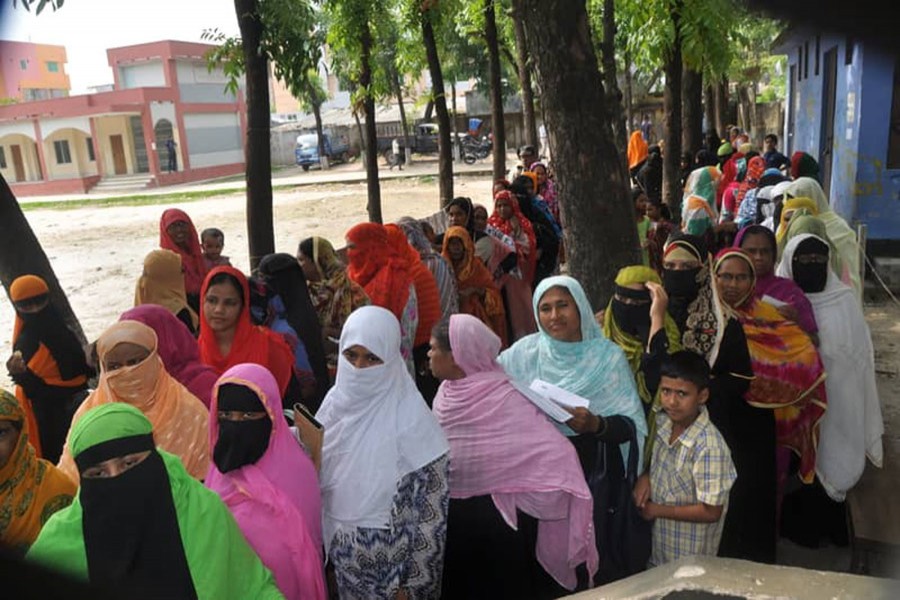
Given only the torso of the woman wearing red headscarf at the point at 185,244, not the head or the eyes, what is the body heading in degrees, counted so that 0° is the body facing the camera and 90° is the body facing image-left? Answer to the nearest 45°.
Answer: approximately 0°

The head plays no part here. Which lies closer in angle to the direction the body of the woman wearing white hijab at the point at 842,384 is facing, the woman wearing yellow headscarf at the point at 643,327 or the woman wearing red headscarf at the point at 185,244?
the woman wearing yellow headscarf

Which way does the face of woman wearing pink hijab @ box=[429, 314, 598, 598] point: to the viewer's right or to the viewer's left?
to the viewer's left

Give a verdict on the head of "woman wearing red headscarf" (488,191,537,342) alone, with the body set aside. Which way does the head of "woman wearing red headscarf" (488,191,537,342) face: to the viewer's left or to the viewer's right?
to the viewer's left

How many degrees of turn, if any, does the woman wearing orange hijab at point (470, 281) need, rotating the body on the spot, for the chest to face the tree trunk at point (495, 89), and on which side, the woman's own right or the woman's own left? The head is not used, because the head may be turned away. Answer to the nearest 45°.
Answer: approximately 135° to the woman's own right

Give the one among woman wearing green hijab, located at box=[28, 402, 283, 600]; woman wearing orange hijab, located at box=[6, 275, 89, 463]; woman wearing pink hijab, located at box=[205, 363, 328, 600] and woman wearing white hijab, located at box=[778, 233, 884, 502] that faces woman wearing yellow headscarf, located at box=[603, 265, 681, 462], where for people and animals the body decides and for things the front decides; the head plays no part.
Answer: the woman wearing white hijab

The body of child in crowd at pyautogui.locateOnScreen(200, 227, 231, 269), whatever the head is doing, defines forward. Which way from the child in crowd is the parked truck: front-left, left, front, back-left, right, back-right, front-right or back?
back
